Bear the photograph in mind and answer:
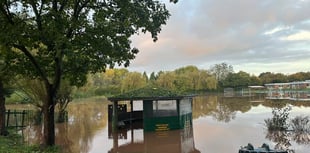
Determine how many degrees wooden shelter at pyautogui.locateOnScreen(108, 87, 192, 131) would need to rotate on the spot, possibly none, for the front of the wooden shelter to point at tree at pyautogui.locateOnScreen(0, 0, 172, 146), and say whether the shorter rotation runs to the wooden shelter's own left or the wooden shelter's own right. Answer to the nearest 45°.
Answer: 0° — it already faces it

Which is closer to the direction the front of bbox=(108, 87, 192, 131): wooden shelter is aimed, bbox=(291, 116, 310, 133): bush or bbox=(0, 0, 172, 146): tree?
the tree

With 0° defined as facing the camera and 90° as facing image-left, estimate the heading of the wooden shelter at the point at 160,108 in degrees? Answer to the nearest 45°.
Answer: approximately 0°

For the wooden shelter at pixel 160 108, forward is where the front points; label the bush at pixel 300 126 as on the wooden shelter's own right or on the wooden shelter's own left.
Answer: on the wooden shelter's own left
